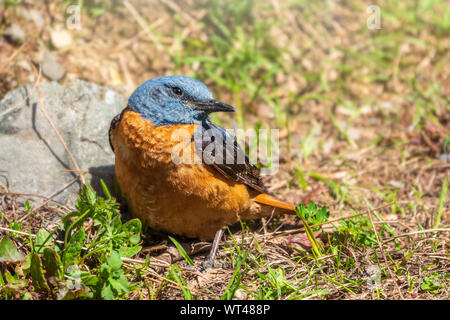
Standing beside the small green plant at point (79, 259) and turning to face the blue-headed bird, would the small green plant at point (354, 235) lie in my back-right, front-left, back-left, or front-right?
front-right

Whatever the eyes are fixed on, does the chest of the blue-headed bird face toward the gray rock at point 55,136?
no

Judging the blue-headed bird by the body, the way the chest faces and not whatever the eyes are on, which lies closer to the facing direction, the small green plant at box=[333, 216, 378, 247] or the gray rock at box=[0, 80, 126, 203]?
the gray rock

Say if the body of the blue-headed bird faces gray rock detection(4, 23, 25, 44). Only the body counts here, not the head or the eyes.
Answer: no

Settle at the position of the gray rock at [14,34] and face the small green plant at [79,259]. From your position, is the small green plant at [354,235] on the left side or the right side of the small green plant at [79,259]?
left

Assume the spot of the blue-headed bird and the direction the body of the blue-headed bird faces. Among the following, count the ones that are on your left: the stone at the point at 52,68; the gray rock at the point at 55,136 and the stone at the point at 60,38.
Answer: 0

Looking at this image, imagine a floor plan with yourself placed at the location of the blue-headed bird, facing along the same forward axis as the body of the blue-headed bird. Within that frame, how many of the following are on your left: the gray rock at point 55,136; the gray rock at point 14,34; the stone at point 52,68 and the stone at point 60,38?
0

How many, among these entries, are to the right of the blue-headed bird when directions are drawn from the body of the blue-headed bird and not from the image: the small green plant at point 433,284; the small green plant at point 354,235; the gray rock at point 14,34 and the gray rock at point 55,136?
2

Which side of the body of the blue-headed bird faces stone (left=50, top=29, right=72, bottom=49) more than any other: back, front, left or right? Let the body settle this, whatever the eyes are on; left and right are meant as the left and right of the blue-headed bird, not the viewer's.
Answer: right

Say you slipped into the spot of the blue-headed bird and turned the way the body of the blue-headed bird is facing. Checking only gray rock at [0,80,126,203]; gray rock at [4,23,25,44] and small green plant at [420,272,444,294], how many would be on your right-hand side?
2

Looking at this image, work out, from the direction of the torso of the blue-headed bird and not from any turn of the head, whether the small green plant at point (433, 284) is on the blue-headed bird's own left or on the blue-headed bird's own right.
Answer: on the blue-headed bird's own left

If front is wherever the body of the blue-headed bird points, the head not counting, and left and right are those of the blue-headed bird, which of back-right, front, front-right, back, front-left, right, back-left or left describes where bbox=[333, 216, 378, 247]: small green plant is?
back-left

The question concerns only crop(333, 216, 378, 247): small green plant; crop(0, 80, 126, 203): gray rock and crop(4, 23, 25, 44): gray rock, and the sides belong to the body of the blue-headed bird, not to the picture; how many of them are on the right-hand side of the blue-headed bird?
2

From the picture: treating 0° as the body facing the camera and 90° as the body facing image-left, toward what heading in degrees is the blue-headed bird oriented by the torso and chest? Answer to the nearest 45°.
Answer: approximately 45°

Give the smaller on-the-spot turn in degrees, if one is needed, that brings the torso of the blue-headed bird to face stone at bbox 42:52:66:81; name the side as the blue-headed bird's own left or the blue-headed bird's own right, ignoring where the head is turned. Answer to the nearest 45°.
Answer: approximately 90° to the blue-headed bird's own right

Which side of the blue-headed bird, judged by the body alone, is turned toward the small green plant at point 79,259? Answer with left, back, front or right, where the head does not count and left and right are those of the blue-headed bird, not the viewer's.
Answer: front

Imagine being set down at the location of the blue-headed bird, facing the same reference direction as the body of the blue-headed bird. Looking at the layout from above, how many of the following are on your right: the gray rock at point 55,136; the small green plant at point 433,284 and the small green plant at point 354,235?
1
